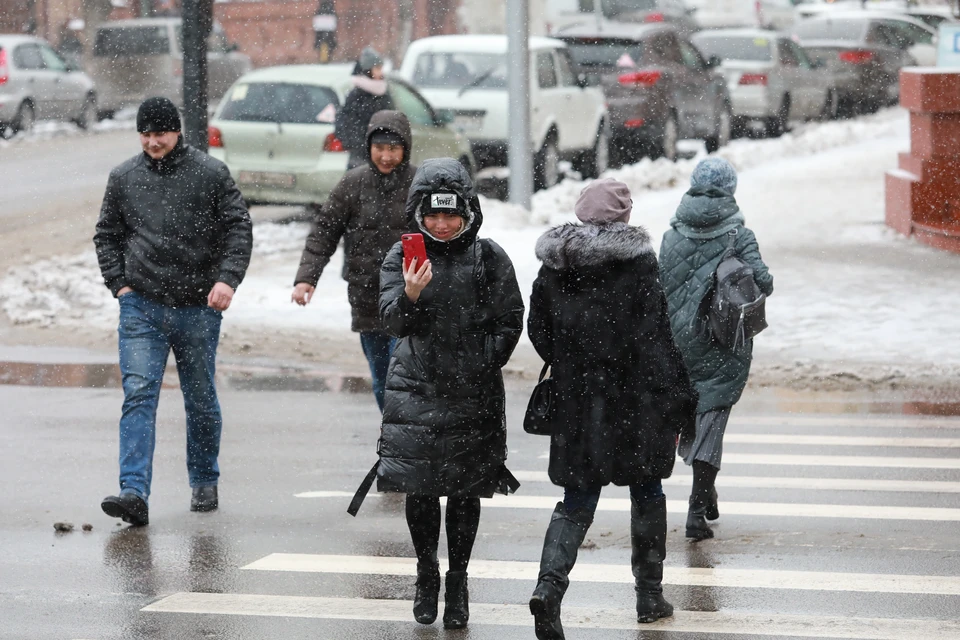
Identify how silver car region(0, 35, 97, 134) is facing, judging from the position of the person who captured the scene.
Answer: facing away from the viewer and to the right of the viewer

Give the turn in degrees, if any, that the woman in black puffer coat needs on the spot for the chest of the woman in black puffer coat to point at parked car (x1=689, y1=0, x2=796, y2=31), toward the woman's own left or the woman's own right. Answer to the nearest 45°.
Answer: approximately 180°

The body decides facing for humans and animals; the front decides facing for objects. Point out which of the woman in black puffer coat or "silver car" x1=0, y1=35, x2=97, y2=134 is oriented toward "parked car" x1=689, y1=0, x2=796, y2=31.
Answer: the silver car

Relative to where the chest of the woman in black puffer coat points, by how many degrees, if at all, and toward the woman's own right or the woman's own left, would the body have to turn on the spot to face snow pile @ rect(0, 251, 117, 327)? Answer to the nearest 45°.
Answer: approximately 180°

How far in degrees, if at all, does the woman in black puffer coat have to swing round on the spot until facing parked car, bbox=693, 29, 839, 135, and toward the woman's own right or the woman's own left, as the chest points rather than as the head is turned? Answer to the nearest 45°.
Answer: approximately 180°
